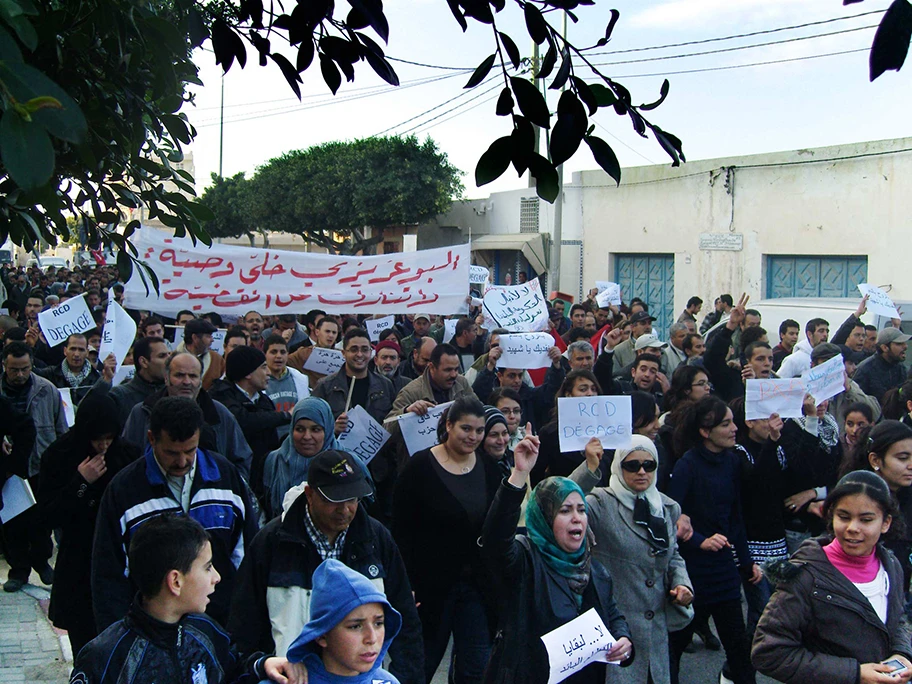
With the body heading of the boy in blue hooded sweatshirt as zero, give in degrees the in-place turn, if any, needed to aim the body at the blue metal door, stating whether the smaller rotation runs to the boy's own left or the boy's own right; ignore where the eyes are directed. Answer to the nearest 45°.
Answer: approximately 135° to the boy's own left

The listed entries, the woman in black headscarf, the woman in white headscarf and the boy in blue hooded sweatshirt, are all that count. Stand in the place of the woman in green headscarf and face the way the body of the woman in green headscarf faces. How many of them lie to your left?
1

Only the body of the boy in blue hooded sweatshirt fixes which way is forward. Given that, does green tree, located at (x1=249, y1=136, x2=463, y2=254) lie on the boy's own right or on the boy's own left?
on the boy's own left

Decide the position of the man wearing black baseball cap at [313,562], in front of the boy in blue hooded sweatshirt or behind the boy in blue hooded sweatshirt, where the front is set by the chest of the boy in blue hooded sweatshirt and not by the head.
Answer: behind

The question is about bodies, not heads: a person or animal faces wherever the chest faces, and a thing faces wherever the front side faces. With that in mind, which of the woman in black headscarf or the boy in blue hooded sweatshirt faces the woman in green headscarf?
the woman in black headscarf

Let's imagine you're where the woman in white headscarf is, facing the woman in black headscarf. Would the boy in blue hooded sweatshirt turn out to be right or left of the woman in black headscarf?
left

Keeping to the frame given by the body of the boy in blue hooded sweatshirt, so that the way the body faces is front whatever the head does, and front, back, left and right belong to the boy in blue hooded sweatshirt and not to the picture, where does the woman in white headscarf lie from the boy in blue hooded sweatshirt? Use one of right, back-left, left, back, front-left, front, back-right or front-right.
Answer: left

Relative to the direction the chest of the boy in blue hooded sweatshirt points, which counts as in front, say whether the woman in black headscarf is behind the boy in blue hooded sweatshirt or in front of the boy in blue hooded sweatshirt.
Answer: behind

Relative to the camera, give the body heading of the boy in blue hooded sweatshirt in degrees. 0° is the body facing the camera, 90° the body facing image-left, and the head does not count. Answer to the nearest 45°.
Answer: approximately 315°

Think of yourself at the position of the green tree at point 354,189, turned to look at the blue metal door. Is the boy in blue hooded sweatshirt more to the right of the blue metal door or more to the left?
right

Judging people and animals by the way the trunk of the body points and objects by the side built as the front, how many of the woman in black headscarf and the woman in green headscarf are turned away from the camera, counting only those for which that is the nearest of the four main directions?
0

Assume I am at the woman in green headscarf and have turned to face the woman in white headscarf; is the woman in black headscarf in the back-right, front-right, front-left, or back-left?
back-left

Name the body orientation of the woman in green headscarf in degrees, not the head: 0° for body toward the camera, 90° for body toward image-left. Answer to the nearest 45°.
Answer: approximately 315°

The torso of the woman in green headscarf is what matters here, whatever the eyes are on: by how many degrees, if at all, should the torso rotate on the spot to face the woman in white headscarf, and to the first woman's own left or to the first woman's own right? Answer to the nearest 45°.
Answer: approximately 90° to the first woman's own left
